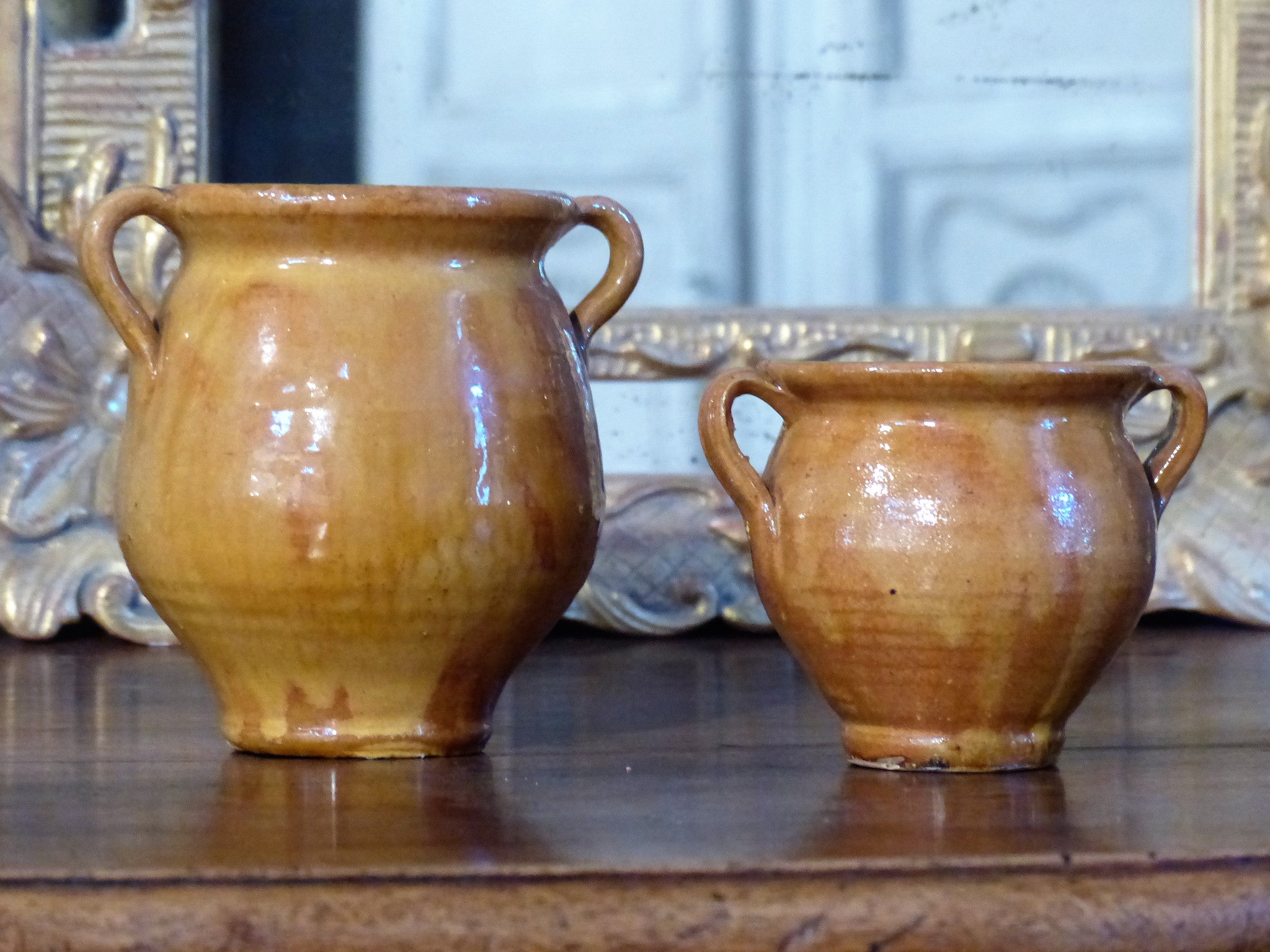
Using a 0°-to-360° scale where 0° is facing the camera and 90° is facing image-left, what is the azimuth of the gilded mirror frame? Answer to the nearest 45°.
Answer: approximately 0°
